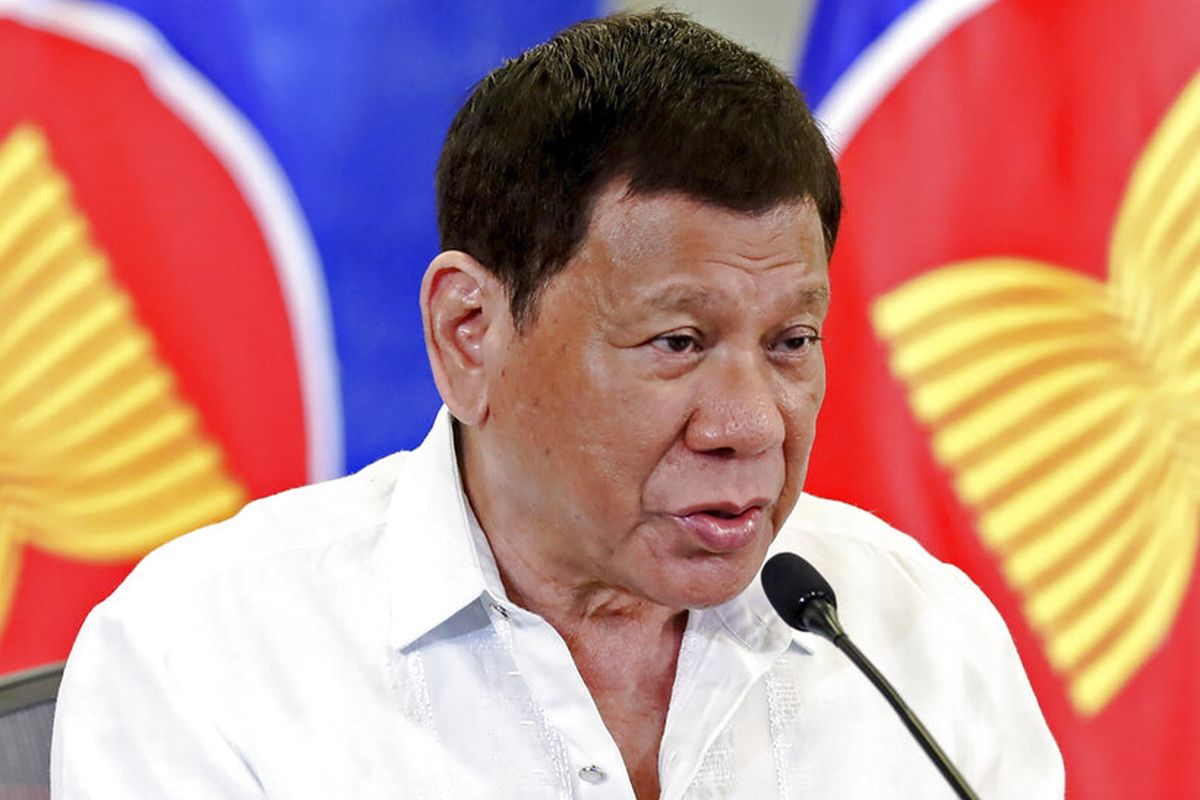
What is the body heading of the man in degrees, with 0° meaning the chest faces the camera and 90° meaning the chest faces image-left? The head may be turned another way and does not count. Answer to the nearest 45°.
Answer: approximately 315°

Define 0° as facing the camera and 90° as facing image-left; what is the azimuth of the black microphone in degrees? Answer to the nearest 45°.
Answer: approximately 135°

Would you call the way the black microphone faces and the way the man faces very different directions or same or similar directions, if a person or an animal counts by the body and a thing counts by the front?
very different directions
